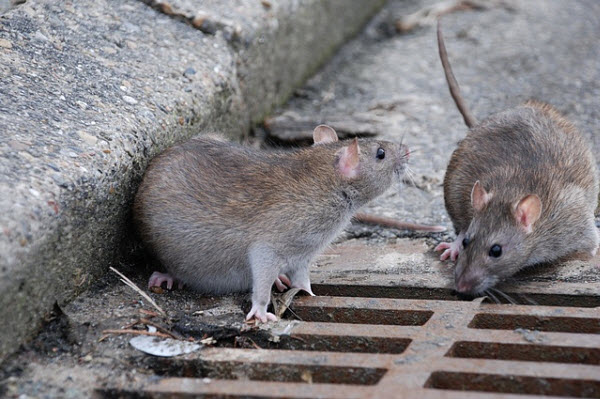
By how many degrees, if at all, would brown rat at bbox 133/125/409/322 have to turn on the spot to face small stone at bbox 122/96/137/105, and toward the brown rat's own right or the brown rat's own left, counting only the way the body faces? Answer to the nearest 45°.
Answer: approximately 135° to the brown rat's own left

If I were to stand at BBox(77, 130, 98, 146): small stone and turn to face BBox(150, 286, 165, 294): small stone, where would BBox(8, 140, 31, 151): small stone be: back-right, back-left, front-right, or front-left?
back-right

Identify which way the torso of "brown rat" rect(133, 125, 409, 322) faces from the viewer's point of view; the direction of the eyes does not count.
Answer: to the viewer's right

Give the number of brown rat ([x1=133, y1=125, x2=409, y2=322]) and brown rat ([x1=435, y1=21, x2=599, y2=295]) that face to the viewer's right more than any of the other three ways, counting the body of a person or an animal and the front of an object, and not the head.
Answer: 1

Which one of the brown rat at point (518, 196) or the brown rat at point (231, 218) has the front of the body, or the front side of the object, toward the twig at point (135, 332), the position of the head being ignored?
the brown rat at point (518, 196)

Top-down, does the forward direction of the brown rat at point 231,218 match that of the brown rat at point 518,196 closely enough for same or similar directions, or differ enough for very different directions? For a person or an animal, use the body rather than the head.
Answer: very different directions
